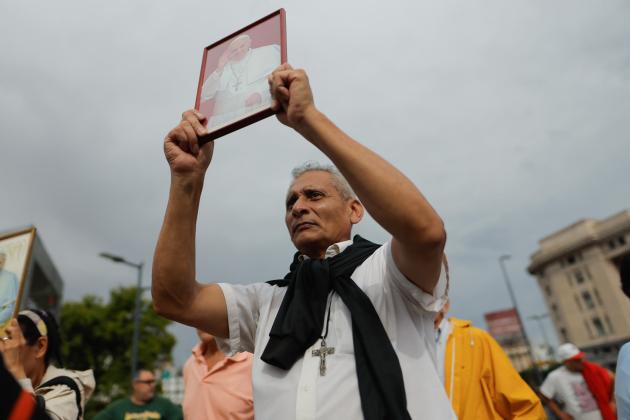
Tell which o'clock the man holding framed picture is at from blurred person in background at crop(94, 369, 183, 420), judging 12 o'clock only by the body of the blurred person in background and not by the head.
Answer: The man holding framed picture is roughly at 12 o'clock from the blurred person in background.

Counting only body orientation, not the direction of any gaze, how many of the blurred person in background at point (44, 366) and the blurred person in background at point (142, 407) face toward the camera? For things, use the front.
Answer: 1

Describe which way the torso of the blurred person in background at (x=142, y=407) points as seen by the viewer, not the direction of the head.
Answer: toward the camera

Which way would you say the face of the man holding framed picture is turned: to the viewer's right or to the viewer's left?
to the viewer's left

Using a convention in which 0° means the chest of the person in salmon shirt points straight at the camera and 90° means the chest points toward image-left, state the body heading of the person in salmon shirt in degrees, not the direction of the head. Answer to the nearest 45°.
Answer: approximately 45°

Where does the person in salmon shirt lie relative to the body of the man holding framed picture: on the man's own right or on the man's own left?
on the man's own right

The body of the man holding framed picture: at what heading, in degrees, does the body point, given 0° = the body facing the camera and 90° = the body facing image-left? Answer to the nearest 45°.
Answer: approximately 45°
